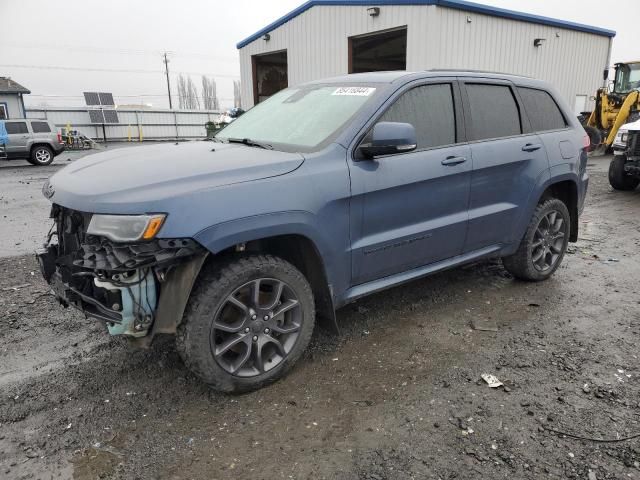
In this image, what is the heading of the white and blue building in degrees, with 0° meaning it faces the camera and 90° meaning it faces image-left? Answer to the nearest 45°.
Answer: approximately 45°

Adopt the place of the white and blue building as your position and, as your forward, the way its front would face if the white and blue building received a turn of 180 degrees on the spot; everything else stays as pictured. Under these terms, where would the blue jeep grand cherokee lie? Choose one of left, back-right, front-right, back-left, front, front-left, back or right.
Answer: back-right

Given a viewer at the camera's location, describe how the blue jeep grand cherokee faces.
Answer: facing the viewer and to the left of the viewer

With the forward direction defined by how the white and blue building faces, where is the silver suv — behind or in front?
in front

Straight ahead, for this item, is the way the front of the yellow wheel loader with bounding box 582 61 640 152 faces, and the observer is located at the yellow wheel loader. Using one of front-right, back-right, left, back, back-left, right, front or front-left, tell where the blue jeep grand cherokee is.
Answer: front-left

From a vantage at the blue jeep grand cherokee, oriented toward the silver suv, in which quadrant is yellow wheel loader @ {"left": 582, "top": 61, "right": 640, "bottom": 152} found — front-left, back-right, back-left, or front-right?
front-right

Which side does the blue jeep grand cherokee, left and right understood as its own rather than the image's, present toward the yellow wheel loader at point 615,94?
back
